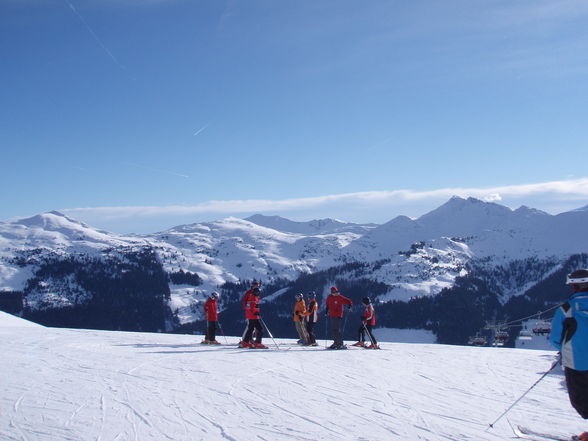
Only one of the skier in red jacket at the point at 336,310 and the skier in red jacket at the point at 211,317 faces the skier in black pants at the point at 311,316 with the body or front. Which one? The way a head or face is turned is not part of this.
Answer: the skier in red jacket at the point at 211,317

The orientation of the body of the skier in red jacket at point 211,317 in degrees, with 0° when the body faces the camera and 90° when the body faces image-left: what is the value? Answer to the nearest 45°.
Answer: approximately 270°

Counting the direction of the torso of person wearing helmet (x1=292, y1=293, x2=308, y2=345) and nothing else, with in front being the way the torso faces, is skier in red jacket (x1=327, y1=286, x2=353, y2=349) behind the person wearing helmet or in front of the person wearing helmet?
in front

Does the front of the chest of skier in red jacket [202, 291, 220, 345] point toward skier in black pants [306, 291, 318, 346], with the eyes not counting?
yes

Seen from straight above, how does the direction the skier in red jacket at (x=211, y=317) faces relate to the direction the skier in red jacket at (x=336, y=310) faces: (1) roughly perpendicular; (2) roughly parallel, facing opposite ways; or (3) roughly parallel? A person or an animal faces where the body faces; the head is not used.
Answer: roughly perpendicular

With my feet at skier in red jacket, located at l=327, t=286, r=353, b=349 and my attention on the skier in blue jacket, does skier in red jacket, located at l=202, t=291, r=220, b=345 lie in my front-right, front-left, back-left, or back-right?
back-right

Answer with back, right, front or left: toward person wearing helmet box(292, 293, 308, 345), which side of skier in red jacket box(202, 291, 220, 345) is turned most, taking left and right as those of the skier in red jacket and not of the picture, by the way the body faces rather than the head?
front
